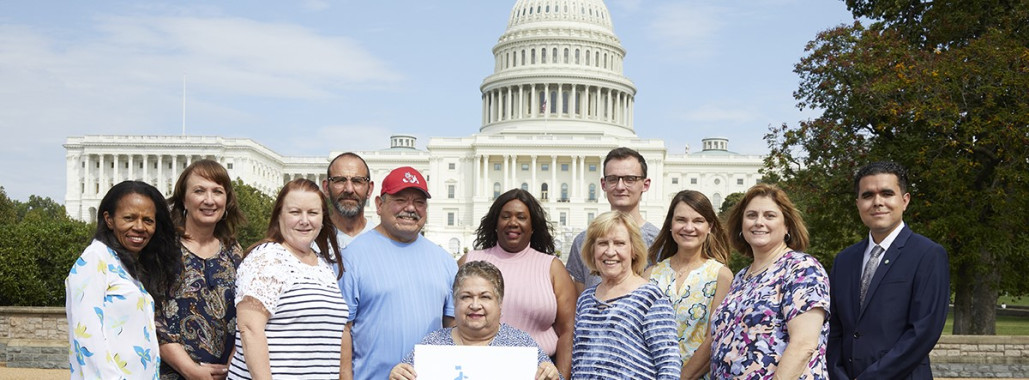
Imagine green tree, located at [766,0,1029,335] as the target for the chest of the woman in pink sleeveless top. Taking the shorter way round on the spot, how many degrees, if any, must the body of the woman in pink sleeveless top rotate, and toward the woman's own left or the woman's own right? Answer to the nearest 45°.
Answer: approximately 135° to the woman's own left

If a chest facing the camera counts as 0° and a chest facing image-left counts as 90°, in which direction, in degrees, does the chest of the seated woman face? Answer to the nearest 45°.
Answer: approximately 0°

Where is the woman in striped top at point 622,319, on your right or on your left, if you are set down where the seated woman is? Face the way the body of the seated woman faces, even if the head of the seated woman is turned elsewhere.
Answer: on your left

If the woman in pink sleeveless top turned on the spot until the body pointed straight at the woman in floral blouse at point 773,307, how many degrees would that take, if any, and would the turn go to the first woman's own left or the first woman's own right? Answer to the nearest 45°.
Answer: approximately 45° to the first woman's own left
